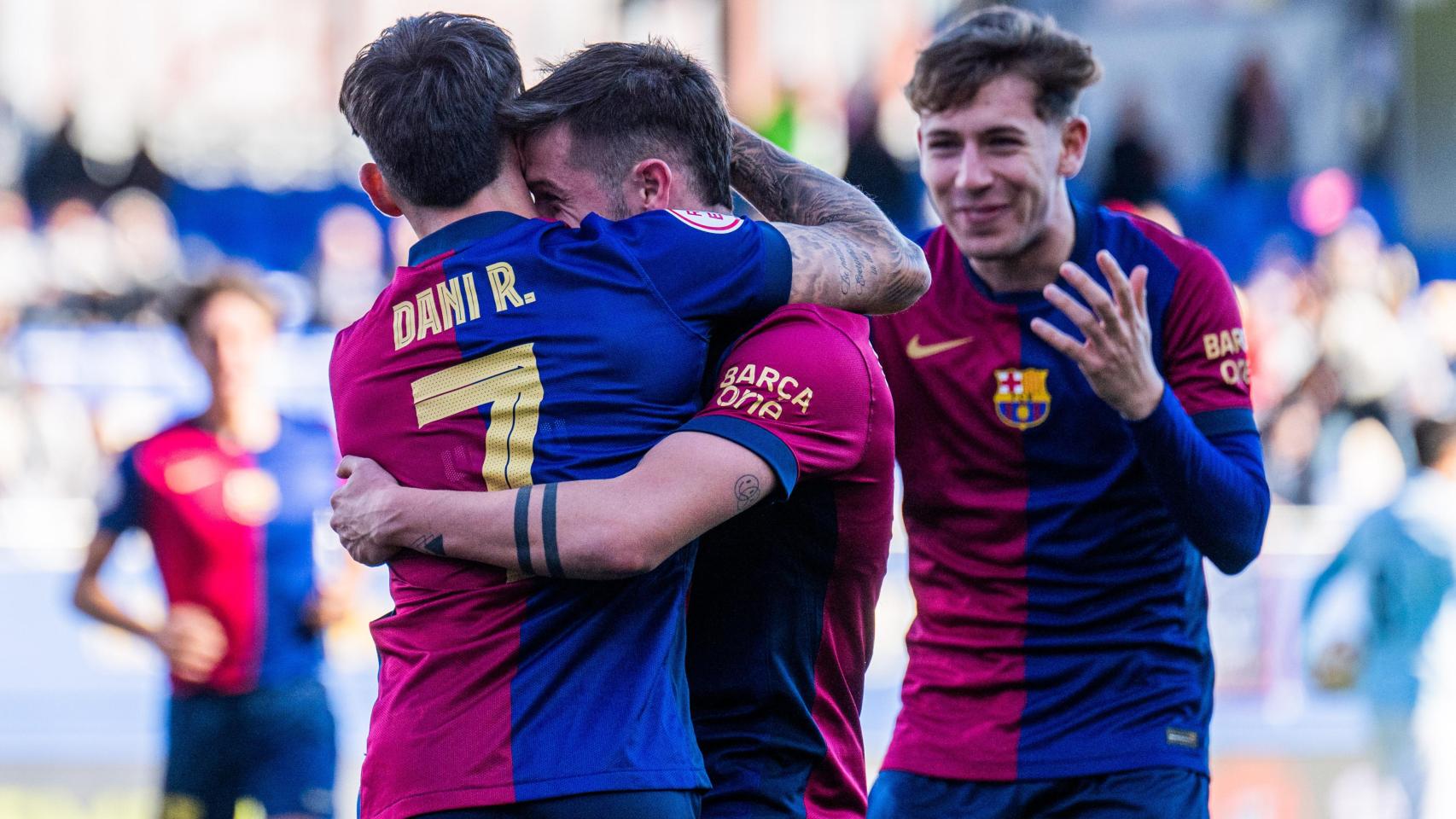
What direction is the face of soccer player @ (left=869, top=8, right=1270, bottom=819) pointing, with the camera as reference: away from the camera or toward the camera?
toward the camera

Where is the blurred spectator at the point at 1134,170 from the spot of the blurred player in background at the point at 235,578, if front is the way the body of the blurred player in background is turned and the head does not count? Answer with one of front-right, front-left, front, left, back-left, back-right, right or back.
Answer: back-left

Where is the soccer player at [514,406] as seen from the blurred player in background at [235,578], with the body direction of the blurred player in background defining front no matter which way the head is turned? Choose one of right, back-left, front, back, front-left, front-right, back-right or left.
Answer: front

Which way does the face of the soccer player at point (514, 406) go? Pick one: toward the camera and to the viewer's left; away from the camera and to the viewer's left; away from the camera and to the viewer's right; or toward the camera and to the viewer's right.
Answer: away from the camera and to the viewer's right

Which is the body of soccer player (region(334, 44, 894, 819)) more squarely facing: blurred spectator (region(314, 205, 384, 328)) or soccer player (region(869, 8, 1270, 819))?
the blurred spectator

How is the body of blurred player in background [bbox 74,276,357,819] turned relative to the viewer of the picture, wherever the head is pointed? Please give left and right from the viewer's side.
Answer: facing the viewer

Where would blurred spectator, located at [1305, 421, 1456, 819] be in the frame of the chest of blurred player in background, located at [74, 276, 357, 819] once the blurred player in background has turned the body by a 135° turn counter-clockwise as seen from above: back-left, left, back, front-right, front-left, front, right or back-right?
front-right

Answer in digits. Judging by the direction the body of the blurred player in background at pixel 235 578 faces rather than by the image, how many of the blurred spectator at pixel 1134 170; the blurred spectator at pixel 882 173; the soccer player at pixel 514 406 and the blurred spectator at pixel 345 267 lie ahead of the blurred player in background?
1

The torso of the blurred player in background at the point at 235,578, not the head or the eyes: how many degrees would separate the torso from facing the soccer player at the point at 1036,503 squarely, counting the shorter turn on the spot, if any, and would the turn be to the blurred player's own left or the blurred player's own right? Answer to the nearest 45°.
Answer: approximately 45° to the blurred player's own left

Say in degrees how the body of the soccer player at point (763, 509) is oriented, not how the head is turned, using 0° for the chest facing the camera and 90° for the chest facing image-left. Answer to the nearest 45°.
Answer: approximately 90°

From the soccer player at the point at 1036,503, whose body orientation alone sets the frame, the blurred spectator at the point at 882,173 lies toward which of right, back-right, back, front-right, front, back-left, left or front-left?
back-right

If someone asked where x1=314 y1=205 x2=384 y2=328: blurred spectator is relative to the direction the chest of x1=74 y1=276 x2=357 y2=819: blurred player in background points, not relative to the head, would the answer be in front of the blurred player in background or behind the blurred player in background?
behind

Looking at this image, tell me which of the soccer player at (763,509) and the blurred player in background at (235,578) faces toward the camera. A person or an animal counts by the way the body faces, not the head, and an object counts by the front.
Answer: the blurred player in background

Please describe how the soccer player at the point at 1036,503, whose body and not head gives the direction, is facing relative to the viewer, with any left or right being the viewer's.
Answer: facing the viewer and to the left of the viewer

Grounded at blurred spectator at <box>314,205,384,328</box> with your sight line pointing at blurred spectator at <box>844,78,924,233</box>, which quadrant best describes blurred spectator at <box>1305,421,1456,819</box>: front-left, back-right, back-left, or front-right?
front-right
